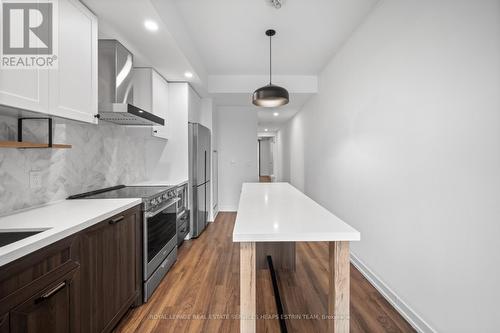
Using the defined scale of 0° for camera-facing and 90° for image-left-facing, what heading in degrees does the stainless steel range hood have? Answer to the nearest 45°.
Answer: approximately 315°

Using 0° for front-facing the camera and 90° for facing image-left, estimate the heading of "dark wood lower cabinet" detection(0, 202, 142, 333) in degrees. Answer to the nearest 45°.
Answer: approximately 315°

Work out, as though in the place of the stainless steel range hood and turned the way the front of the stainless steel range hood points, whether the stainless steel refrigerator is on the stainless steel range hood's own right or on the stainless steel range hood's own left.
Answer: on the stainless steel range hood's own left

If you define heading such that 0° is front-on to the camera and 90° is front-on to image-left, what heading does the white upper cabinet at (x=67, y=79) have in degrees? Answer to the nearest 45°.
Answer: approximately 315°
